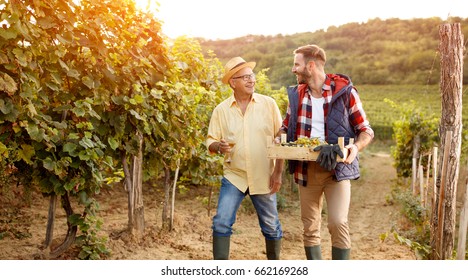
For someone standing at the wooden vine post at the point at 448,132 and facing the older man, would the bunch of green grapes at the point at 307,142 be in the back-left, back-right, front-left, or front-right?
front-left

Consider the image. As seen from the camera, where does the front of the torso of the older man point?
toward the camera

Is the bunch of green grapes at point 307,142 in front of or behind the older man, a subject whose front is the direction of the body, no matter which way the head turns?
in front

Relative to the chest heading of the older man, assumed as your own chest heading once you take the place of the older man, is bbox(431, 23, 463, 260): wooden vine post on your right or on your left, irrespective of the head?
on your left

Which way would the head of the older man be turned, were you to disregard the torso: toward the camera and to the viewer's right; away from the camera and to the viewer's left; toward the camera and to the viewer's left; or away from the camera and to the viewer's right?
toward the camera and to the viewer's right
